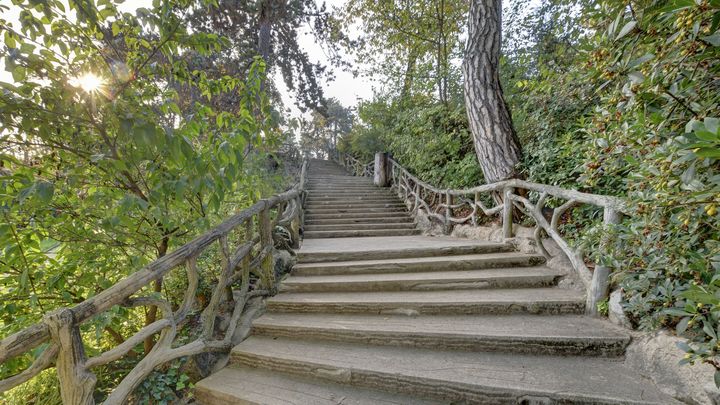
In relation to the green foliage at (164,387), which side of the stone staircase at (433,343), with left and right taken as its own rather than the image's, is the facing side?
right

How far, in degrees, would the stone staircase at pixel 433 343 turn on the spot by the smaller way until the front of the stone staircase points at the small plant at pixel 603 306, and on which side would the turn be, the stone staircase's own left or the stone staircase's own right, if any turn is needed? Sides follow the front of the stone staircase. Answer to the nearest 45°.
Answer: approximately 90° to the stone staircase's own left

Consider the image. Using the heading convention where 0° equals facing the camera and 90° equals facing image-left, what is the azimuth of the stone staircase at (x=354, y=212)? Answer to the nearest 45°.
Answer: approximately 0°

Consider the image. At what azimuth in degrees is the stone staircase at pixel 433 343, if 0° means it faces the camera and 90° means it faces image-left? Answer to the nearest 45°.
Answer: approximately 0°

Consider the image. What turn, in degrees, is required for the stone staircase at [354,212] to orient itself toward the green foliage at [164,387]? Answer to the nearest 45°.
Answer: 0° — it already faces it
